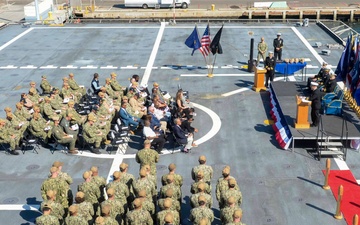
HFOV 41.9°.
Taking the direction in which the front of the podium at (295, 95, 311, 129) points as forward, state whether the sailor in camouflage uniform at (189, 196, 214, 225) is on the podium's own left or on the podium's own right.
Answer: on the podium's own left

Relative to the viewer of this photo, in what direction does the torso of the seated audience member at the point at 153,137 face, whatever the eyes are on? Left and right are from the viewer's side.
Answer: facing to the right of the viewer

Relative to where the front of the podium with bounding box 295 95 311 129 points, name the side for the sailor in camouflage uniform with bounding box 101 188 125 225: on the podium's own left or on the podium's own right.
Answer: on the podium's own left

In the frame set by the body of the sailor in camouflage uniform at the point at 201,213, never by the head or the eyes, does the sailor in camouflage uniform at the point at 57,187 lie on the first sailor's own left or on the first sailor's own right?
on the first sailor's own left

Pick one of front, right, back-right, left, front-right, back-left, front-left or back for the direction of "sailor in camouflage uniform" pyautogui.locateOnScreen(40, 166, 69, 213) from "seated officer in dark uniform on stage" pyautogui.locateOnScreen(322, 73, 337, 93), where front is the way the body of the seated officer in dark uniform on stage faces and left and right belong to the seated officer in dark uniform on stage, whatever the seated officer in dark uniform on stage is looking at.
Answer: front-left

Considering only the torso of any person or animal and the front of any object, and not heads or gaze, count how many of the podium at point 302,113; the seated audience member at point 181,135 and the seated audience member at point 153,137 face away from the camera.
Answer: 0

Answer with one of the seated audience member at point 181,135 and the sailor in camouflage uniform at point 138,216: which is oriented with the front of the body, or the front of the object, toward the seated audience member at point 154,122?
the sailor in camouflage uniform

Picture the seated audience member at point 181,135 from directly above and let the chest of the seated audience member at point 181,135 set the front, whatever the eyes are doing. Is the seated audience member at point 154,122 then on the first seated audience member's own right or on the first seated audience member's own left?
on the first seated audience member's own left

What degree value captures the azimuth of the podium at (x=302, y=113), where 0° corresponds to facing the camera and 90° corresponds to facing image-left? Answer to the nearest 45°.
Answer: approximately 90°

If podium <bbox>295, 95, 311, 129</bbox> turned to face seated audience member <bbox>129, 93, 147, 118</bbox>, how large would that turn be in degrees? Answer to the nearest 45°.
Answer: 0° — it already faces them

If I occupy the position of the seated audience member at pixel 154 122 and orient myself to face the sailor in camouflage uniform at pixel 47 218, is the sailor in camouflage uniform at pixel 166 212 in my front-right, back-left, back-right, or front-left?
front-left
